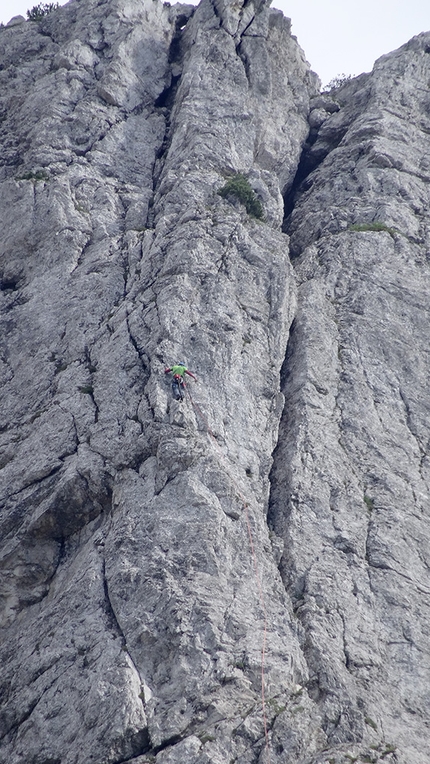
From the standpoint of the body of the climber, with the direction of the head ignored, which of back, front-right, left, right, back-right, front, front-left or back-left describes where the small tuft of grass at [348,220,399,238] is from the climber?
front-right

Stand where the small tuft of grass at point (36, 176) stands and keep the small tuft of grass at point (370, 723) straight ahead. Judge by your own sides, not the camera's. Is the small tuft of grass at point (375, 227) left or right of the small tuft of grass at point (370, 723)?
left

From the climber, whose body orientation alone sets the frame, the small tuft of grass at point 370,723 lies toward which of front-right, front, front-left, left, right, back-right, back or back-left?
back-right

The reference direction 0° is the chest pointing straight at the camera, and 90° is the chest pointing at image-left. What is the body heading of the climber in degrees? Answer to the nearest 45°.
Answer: approximately 180°

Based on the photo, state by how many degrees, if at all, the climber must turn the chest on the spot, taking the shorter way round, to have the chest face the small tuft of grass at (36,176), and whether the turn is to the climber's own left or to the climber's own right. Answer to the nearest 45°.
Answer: approximately 45° to the climber's own left
